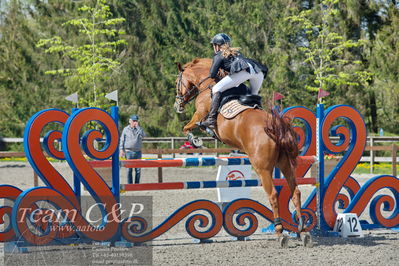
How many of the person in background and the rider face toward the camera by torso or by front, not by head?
1

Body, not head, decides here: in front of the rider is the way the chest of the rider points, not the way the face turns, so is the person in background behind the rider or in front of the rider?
in front

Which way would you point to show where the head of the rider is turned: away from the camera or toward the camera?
away from the camera

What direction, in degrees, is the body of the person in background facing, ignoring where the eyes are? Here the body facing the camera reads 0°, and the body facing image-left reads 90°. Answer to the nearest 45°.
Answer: approximately 0°

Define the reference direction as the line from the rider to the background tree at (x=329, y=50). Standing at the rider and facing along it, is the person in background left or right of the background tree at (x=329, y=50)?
left

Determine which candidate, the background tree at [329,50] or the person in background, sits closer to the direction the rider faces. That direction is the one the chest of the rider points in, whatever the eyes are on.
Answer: the person in background

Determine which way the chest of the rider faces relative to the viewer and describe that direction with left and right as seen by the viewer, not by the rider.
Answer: facing away from the viewer and to the left of the viewer

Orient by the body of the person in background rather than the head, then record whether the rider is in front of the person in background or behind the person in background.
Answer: in front

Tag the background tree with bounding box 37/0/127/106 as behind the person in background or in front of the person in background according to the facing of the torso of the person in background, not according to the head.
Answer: behind

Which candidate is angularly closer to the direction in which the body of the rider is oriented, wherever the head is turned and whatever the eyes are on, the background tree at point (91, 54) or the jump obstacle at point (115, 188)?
the background tree

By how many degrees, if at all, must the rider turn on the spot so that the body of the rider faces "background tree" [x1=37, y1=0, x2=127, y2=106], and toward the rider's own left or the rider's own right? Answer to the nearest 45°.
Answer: approximately 45° to the rider's own right

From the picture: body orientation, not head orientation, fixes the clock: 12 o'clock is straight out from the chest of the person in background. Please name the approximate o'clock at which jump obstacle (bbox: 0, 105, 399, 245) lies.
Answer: The jump obstacle is roughly at 12 o'clock from the person in background.

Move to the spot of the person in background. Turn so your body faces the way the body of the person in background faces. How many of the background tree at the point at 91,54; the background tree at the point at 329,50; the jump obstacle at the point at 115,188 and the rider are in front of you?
2
